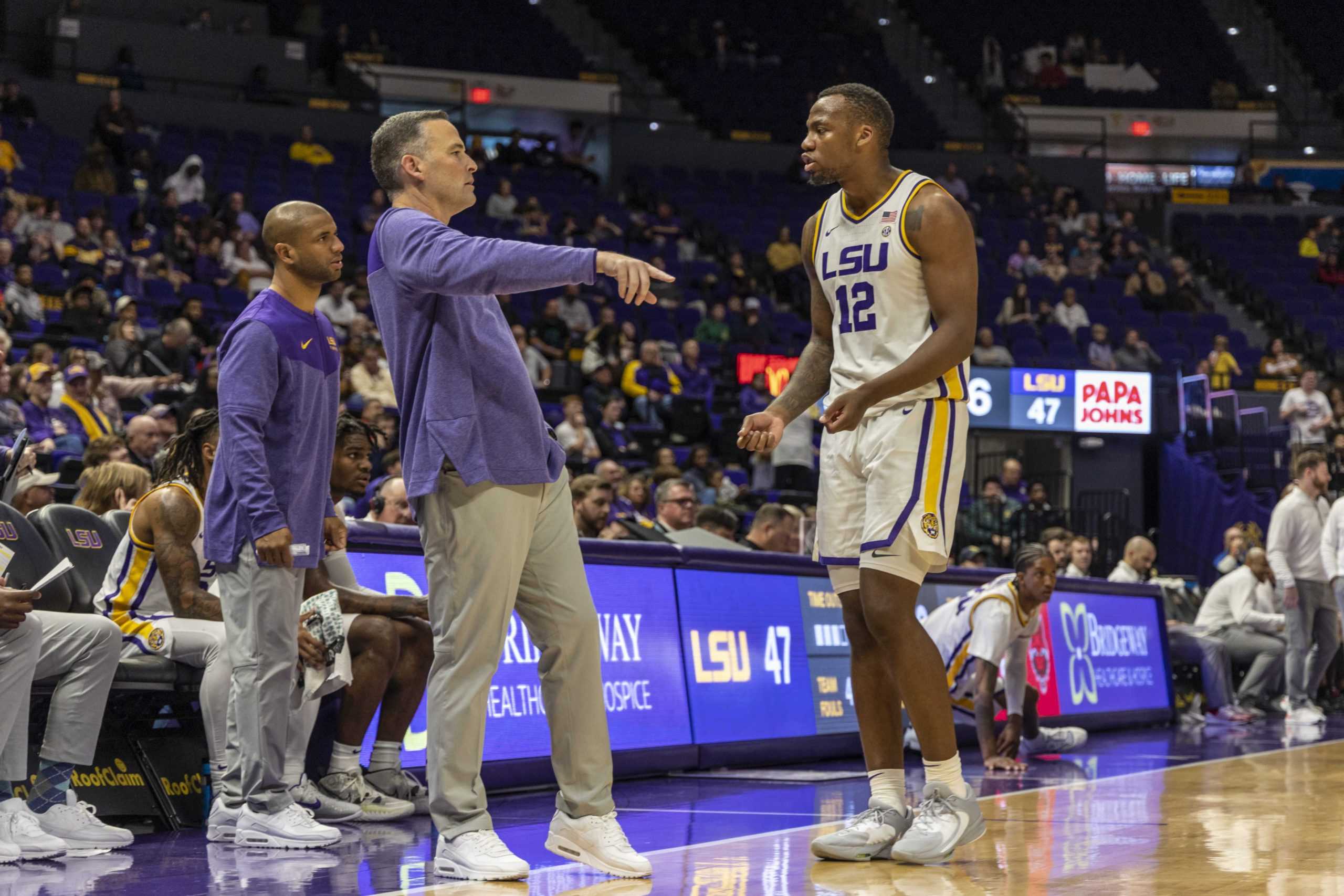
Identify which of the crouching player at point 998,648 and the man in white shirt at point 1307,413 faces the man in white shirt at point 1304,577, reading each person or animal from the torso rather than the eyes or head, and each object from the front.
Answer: the man in white shirt at point 1307,413

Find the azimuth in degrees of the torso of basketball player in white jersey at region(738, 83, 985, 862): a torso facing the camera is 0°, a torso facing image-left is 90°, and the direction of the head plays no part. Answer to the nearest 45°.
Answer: approximately 45°

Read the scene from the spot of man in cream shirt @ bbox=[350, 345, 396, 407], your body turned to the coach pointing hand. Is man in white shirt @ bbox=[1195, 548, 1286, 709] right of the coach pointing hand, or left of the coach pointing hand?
left

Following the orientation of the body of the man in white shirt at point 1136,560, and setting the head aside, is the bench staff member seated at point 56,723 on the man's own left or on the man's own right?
on the man's own right

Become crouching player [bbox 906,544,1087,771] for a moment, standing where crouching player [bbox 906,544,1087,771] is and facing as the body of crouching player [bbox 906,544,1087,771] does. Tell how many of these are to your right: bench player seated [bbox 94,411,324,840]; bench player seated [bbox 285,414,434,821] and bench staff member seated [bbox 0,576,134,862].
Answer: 3

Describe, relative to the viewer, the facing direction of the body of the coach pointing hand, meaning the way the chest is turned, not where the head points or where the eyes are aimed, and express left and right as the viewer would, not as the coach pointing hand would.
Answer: facing to the right of the viewer

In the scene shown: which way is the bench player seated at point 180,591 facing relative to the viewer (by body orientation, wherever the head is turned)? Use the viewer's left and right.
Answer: facing to the right of the viewer

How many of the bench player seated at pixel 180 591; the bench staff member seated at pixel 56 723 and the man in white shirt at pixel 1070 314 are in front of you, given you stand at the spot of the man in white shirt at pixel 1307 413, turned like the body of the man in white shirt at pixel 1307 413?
2

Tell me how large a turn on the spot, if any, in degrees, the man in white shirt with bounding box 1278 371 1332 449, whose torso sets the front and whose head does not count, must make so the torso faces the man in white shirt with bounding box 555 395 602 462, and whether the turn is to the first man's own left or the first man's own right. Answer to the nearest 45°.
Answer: approximately 45° to the first man's own right
